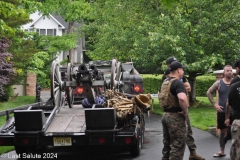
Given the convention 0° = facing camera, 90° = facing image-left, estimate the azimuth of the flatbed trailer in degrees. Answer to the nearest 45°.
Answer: approximately 180°

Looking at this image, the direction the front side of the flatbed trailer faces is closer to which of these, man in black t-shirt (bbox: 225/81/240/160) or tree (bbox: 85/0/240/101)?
the tree

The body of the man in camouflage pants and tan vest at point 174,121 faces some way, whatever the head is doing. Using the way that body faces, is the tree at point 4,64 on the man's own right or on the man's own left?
on the man's own left

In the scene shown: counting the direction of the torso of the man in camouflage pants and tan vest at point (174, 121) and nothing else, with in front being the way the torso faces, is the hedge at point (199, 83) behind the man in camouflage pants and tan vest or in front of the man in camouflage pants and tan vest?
in front

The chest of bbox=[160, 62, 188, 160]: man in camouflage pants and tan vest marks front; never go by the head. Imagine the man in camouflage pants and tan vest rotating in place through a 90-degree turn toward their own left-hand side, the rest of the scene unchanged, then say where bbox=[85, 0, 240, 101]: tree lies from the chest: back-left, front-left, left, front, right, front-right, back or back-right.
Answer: front-right
